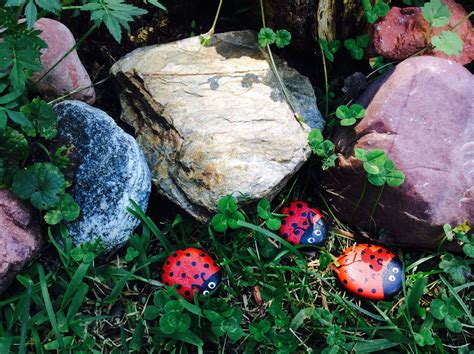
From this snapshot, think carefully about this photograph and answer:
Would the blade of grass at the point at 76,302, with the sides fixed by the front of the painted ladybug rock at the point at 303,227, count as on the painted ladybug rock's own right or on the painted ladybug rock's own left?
on the painted ladybug rock's own right

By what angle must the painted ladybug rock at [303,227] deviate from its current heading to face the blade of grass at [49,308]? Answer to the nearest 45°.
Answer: approximately 90° to its right

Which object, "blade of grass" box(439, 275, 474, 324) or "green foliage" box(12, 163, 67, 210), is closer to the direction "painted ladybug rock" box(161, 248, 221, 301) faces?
the blade of grass

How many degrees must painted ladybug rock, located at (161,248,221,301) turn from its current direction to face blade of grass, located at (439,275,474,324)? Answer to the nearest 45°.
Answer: approximately 45° to its left

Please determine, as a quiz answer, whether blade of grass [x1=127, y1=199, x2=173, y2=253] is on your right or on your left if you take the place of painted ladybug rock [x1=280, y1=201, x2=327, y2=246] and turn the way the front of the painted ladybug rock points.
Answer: on your right

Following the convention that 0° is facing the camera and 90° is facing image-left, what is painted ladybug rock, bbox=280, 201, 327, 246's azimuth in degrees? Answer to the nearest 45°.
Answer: approximately 315°

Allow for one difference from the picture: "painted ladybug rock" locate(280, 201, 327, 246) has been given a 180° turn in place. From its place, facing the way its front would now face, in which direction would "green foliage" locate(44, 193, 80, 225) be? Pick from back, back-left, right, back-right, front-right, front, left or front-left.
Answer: front-left

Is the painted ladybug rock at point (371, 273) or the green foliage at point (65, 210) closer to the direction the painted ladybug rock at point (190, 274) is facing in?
the painted ladybug rock

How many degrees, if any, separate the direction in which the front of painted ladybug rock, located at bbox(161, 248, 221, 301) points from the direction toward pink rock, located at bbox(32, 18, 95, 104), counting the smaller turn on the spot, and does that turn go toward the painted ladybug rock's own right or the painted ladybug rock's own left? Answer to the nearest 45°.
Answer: approximately 180°
